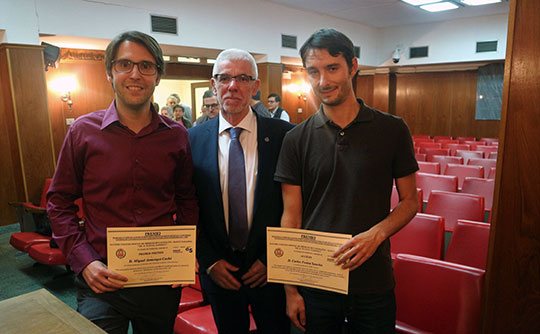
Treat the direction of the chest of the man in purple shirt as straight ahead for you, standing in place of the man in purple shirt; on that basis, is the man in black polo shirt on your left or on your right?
on your left

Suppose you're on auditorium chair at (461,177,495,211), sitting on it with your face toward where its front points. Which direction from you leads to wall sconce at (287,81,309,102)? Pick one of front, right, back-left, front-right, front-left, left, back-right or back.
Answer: right

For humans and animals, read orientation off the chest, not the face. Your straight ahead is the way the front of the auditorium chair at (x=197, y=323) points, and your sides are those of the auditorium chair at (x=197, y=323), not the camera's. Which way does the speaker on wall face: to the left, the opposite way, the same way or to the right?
to the left

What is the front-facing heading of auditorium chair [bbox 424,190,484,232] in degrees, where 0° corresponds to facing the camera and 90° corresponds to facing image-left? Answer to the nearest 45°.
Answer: approximately 45°

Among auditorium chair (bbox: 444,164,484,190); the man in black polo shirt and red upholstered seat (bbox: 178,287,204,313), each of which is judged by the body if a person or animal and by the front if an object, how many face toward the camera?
3

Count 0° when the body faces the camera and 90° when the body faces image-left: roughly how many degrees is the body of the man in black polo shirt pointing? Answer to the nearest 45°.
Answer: approximately 0°

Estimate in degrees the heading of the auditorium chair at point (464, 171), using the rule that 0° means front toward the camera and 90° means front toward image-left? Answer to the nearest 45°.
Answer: approximately 0°
